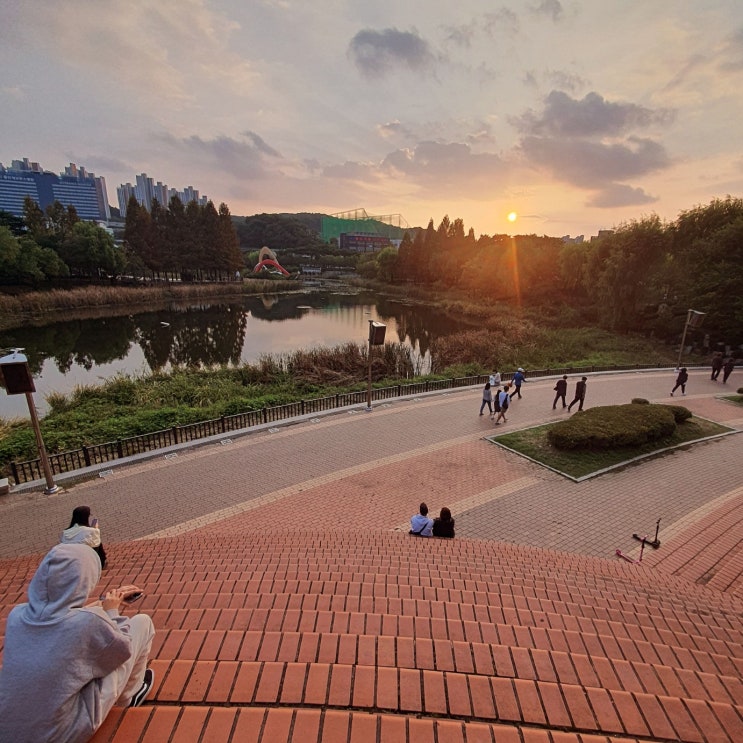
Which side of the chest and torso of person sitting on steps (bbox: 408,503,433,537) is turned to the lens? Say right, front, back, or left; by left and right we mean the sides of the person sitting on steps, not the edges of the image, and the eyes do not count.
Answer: back

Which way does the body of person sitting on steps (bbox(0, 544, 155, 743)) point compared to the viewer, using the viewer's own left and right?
facing away from the viewer and to the right of the viewer

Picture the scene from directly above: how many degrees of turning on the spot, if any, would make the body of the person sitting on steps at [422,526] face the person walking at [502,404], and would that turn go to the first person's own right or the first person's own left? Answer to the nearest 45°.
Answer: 0° — they already face them

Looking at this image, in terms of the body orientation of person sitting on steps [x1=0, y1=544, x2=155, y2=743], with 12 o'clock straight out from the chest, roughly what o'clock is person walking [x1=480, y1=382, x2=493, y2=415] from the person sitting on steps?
The person walking is roughly at 1 o'clock from the person sitting on steps.

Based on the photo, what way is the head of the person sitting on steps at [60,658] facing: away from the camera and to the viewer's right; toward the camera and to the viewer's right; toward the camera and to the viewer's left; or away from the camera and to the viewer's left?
away from the camera and to the viewer's right

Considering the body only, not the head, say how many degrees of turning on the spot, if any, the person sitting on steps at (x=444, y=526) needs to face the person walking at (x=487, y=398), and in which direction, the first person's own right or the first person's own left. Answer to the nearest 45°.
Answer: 0° — they already face them

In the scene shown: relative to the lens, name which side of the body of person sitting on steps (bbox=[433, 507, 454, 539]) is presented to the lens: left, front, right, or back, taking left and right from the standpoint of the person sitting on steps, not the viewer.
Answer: back

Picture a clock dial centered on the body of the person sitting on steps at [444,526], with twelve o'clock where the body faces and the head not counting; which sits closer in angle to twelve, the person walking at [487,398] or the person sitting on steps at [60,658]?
the person walking

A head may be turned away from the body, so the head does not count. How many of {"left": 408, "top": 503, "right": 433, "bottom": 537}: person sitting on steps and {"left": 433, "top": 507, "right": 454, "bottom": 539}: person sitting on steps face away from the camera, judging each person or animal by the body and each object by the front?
2

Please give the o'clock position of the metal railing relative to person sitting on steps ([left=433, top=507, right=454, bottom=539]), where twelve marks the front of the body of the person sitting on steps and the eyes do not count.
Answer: The metal railing is roughly at 10 o'clock from the person sitting on steps.

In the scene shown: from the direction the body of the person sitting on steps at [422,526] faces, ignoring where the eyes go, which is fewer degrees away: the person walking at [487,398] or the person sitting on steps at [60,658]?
the person walking

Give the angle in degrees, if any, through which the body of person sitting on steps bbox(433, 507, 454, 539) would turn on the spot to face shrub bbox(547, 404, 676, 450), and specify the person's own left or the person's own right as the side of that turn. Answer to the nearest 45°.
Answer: approximately 45° to the person's own right
